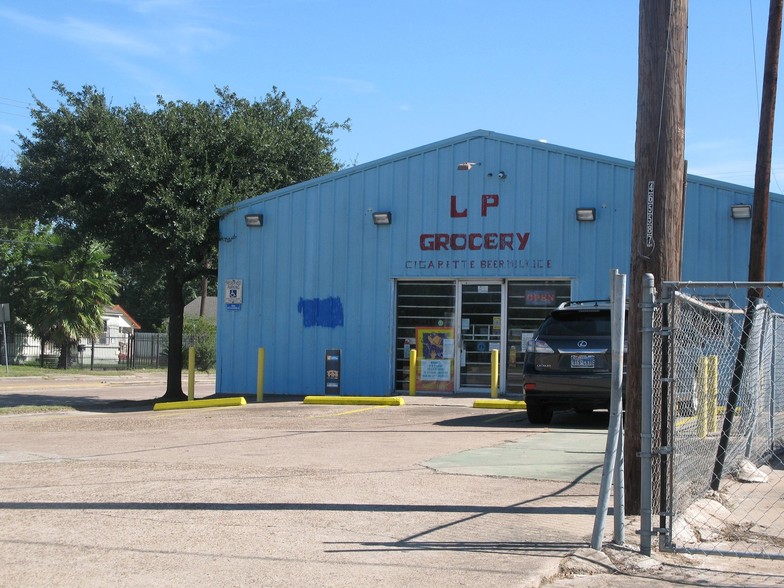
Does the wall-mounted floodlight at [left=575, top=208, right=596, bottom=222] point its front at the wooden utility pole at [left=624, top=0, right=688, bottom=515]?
yes

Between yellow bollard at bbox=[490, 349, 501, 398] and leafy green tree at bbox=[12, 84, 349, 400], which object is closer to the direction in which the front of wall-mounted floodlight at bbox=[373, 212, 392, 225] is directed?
the yellow bollard

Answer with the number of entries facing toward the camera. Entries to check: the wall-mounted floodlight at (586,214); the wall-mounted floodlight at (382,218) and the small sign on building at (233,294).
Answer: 3

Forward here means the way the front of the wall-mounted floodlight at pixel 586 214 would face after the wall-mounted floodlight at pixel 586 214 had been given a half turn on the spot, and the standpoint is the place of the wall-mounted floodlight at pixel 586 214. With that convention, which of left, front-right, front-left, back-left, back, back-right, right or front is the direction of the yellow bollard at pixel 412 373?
left

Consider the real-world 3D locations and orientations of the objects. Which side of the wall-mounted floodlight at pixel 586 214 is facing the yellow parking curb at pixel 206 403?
right

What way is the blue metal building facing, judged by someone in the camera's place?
facing the viewer

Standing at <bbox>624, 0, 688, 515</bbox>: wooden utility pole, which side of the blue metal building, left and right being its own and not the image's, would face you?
front

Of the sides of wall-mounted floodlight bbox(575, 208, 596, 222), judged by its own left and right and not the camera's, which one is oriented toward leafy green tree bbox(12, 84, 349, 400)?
right

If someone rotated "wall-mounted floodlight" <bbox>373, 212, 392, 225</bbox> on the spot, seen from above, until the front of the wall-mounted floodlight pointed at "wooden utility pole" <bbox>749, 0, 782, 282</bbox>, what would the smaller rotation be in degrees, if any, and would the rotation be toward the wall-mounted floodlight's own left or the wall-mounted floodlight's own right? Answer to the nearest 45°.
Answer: approximately 45° to the wall-mounted floodlight's own left

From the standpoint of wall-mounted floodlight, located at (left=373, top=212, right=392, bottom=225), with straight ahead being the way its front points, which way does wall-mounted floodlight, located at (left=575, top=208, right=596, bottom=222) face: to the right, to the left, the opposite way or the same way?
the same way

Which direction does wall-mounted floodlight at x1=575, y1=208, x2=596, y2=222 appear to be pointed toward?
toward the camera

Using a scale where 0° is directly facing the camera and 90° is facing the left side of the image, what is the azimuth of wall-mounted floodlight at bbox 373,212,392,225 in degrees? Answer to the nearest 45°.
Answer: approximately 0°

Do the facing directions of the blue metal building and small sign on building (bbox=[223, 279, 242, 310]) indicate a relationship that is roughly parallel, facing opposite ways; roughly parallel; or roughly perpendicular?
roughly parallel

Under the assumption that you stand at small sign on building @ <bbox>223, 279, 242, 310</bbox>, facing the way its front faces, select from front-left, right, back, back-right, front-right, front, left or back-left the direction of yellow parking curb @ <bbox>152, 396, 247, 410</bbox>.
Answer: front

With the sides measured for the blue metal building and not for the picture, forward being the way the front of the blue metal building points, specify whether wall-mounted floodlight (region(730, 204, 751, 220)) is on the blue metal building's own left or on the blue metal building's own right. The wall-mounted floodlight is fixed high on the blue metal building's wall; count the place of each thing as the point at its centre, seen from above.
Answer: on the blue metal building's own left
